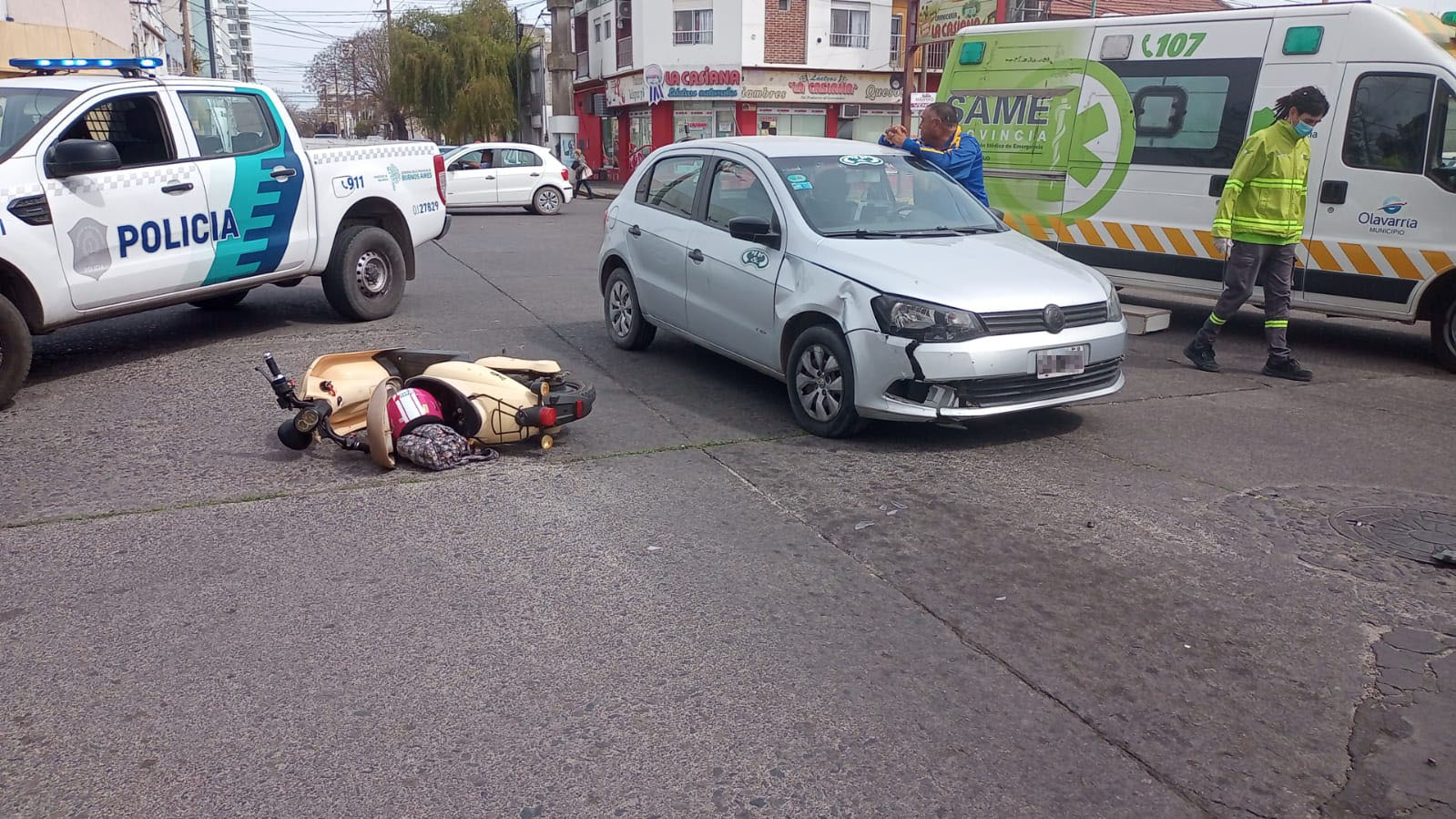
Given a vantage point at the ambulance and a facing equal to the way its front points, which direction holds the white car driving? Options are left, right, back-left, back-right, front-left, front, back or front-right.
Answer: back

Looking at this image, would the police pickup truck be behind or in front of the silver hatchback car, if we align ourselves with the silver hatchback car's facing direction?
behind

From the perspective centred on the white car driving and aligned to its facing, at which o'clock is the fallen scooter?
The fallen scooter is roughly at 9 o'clock from the white car driving.

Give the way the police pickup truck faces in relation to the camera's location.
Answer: facing the viewer and to the left of the viewer

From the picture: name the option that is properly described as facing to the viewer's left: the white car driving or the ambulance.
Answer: the white car driving

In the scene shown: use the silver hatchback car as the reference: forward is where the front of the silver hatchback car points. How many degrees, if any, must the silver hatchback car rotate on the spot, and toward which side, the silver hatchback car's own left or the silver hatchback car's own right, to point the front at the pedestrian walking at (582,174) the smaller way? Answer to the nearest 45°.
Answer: approximately 135° to the silver hatchback car's own left

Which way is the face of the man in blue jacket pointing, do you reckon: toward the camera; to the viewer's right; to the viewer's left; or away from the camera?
to the viewer's left

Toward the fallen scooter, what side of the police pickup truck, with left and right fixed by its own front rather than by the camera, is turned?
left

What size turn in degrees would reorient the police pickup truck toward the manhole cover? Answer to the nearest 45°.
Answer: approximately 90° to its left
